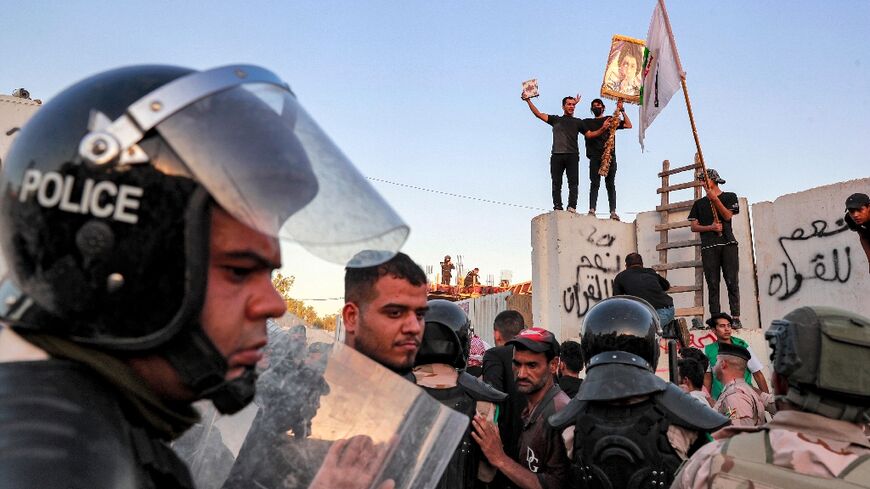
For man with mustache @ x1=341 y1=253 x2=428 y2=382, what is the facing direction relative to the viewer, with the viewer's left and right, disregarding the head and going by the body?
facing the viewer and to the right of the viewer

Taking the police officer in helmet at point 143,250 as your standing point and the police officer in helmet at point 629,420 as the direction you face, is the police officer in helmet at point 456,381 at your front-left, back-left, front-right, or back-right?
front-left

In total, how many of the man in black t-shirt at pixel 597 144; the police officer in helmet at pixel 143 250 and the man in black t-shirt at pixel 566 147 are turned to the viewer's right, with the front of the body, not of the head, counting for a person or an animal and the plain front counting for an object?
1

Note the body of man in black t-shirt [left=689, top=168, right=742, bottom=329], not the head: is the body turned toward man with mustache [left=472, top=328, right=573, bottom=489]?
yes

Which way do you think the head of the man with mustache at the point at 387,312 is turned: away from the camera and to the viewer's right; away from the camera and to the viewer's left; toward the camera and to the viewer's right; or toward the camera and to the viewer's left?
toward the camera and to the viewer's right

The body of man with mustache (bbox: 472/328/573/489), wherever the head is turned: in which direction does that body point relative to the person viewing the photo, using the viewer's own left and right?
facing the viewer and to the left of the viewer

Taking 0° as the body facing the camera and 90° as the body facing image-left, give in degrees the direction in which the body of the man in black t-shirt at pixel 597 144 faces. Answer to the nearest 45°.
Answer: approximately 0°

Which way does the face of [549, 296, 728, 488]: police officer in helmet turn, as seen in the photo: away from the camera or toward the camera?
away from the camera

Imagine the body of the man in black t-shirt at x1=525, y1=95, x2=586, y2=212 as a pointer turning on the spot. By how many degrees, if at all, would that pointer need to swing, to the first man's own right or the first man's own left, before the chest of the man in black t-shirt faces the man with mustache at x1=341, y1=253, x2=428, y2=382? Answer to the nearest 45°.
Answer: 0° — they already face them

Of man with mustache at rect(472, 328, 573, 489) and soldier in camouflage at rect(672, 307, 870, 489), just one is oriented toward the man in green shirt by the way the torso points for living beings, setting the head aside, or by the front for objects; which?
the soldier in camouflage

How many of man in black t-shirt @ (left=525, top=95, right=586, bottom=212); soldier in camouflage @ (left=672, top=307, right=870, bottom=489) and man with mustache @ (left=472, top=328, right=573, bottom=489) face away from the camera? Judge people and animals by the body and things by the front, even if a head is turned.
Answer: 1

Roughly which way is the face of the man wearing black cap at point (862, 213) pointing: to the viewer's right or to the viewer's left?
to the viewer's left

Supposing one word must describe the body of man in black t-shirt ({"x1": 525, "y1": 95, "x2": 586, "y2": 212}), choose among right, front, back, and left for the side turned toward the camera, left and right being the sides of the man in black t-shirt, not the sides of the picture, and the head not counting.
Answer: front

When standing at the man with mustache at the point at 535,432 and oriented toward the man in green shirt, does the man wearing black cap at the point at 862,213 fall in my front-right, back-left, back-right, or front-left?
front-right

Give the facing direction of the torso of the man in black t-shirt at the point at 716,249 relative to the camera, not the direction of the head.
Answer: toward the camera

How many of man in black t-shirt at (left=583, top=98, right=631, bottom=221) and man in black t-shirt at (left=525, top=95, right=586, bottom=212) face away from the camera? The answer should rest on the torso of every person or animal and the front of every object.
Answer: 0

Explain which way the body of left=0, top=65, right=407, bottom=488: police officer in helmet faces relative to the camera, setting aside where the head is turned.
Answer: to the viewer's right
